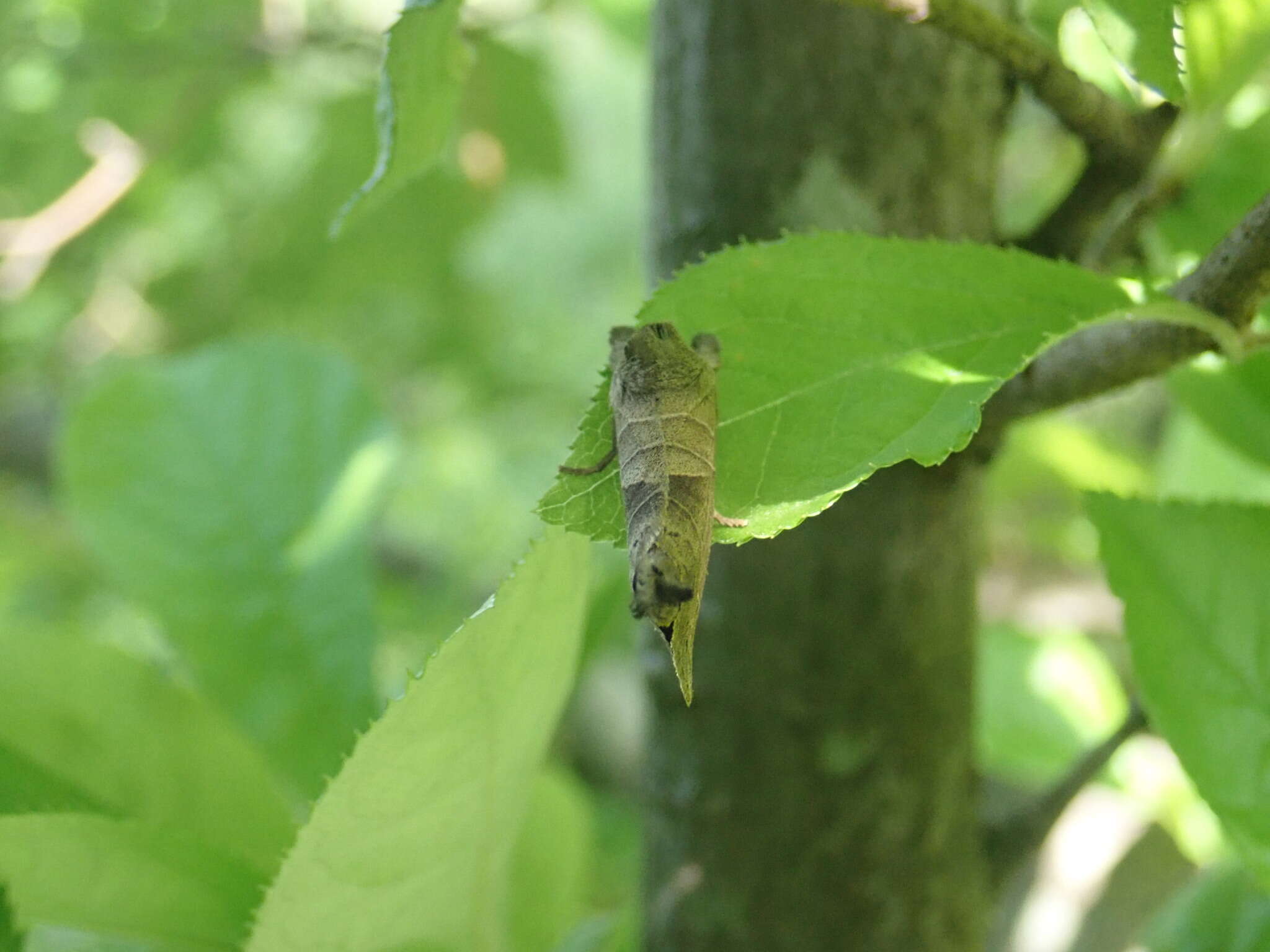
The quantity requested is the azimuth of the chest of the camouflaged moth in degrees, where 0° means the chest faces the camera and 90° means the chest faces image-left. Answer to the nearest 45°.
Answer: approximately 180°
